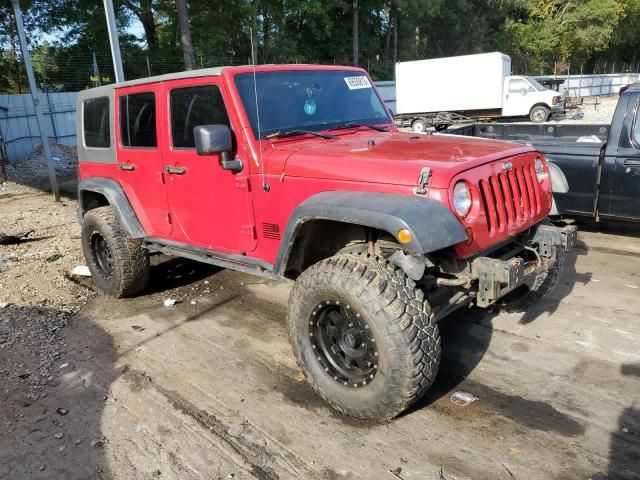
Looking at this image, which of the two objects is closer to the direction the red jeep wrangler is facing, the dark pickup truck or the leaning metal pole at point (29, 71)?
the dark pickup truck

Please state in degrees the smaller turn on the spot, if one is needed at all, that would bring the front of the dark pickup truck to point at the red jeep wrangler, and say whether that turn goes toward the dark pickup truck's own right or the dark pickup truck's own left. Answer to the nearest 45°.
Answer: approximately 135° to the dark pickup truck's own right

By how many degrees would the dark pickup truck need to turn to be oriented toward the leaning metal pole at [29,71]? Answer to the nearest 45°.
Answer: approximately 180°

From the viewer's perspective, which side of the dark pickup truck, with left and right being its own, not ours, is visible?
right

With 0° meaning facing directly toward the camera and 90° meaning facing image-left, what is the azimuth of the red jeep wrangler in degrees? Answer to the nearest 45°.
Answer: approximately 315°

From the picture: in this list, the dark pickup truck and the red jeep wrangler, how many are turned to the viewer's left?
0

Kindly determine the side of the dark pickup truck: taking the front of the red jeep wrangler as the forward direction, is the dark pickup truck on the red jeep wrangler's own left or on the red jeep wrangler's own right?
on the red jeep wrangler's own left
